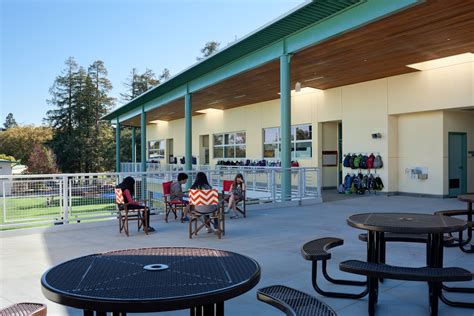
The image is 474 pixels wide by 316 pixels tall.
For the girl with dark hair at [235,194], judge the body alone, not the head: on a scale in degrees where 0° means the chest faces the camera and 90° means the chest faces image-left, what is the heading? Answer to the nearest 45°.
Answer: approximately 45°

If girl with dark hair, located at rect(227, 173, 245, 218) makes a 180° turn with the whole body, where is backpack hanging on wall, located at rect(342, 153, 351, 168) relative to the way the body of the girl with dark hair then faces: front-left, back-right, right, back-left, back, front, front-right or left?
front

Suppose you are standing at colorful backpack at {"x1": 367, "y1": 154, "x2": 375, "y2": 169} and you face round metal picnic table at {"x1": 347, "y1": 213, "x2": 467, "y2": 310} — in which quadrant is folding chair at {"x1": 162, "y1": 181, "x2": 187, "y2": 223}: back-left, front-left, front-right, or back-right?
front-right

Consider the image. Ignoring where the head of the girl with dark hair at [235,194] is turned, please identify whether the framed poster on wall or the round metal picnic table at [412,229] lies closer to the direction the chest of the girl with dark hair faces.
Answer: the round metal picnic table

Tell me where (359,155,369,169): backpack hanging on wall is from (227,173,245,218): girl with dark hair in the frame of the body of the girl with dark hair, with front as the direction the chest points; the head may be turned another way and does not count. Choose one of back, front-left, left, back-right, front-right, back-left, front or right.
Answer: back

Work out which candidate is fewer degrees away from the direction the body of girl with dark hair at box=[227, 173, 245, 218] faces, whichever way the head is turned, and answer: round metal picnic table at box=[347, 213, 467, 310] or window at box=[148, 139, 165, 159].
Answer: the round metal picnic table

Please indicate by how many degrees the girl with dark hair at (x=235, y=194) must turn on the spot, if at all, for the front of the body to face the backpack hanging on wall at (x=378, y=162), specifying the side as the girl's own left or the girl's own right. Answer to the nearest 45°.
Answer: approximately 180°

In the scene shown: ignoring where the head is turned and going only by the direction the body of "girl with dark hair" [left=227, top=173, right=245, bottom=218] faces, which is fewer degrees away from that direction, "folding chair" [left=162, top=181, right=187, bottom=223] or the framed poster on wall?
the folding chair

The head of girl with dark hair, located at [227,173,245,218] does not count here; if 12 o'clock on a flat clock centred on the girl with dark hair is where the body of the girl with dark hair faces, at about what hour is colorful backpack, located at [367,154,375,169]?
The colorful backpack is roughly at 6 o'clock from the girl with dark hair.

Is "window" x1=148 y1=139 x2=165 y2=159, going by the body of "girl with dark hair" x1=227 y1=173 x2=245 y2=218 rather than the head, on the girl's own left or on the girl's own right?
on the girl's own right

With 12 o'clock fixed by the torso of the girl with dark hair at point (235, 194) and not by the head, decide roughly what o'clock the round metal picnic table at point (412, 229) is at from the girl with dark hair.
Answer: The round metal picnic table is roughly at 10 o'clock from the girl with dark hair.

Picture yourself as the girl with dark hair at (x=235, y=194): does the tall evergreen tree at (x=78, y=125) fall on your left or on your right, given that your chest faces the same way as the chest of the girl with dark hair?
on your right
